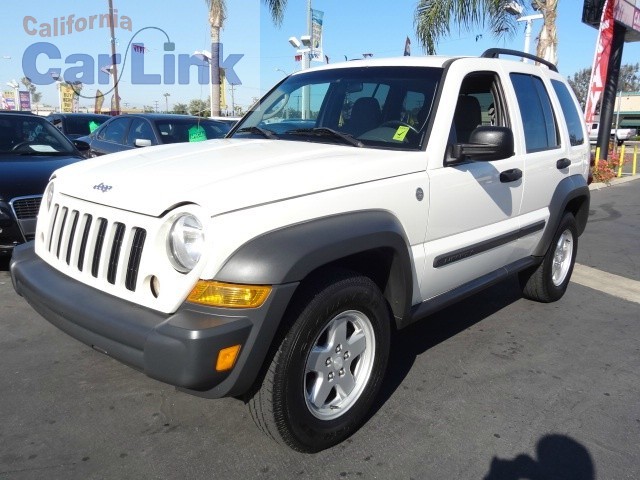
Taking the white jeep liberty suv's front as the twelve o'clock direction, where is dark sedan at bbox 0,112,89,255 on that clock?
The dark sedan is roughly at 3 o'clock from the white jeep liberty suv.

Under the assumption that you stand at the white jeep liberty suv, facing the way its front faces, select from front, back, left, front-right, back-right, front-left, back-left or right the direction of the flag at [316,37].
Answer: back-right

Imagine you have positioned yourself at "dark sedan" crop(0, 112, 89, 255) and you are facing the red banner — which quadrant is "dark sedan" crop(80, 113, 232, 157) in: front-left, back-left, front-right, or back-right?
front-left

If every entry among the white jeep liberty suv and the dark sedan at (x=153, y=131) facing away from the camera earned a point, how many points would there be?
0

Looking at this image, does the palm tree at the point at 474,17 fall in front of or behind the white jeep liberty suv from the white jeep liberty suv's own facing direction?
behind

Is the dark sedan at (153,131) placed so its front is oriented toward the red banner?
no

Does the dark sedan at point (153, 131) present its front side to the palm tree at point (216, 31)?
no

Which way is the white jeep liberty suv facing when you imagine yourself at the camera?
facing the viewer and to the left of the viewer

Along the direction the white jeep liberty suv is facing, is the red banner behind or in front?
behind

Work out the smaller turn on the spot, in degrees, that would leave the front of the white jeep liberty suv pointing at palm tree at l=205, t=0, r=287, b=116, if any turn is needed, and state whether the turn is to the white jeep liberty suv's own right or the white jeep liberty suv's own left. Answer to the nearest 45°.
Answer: approximately 135° to the white jeep liberty suv's own right

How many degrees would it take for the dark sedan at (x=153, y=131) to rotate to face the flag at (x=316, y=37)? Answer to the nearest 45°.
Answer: approximately 90° to its left

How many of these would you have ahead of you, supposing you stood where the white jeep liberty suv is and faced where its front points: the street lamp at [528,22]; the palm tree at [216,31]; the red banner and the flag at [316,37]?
0

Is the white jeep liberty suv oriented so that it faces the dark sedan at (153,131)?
no
